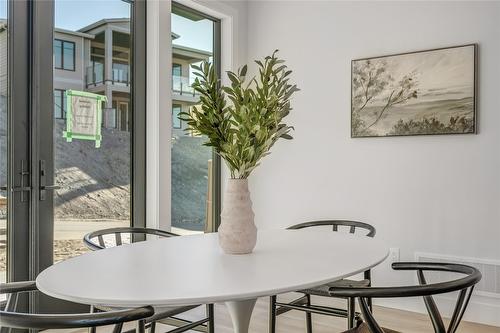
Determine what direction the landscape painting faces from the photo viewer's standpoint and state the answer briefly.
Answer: facing the viewer and to the left of the viewer

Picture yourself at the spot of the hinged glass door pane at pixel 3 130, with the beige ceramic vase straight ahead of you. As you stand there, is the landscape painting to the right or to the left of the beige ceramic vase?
left

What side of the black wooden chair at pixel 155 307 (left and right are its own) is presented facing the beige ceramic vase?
front

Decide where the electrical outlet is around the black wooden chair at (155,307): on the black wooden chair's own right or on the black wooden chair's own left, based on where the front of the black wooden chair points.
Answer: on the black wooden chair's own left

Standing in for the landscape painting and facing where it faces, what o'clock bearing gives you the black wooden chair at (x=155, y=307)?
The black wooden chair is roughly at 12 o'clock from the landscape painting.
